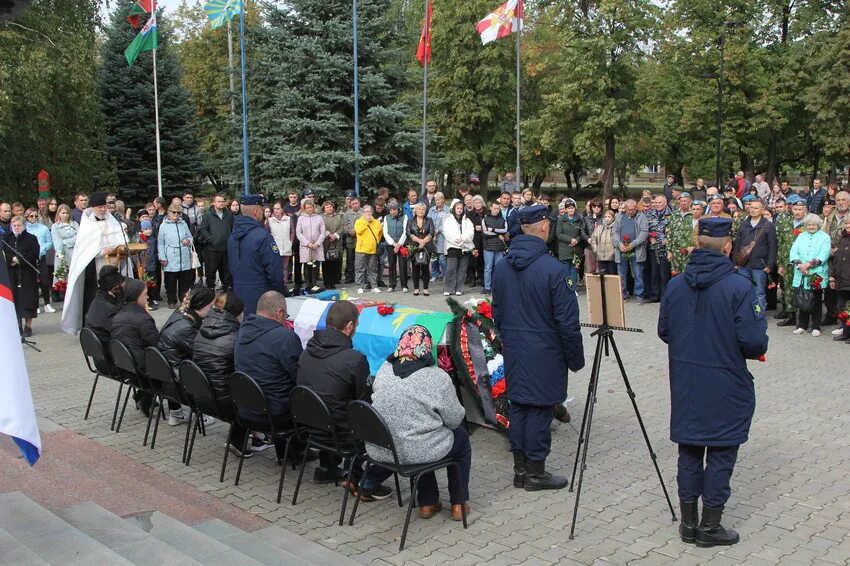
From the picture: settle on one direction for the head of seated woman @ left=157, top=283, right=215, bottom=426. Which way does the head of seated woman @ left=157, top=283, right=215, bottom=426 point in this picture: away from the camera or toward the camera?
away from the camera

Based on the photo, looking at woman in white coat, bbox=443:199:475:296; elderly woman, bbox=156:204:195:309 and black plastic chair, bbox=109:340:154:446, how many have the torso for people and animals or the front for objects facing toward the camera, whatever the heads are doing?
2

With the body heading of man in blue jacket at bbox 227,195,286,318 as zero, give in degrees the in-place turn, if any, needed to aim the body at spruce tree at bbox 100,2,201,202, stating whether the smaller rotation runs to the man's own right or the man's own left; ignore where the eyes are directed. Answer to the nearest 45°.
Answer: approximately 45° to the man's own left

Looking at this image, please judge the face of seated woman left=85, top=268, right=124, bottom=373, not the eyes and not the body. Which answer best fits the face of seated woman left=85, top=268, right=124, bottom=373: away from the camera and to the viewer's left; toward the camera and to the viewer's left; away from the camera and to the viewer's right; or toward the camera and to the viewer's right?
away from the camera and to the viewer's right

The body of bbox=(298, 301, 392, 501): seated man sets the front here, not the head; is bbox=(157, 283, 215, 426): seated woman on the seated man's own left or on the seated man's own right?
on the seated man's own left

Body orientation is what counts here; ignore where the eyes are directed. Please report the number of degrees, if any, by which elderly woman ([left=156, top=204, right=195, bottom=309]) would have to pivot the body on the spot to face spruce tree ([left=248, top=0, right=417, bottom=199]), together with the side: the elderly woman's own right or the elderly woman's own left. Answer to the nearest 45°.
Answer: approximately 135° to the elderly woman's own left

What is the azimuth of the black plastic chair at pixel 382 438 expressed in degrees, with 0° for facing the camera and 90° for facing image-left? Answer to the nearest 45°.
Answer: approximately 225°

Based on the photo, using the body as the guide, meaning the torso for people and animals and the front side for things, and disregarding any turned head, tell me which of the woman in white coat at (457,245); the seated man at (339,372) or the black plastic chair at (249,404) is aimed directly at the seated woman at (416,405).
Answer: the woman in white coat

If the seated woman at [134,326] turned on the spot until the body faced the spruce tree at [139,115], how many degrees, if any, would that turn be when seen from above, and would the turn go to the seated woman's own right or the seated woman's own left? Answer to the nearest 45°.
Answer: approximately 45° to the seated woman's own left

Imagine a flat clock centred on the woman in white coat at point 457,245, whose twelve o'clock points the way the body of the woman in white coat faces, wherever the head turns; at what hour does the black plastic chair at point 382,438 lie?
The black plastic chair is roughly at 12 o'clock from the woman in white coat.
